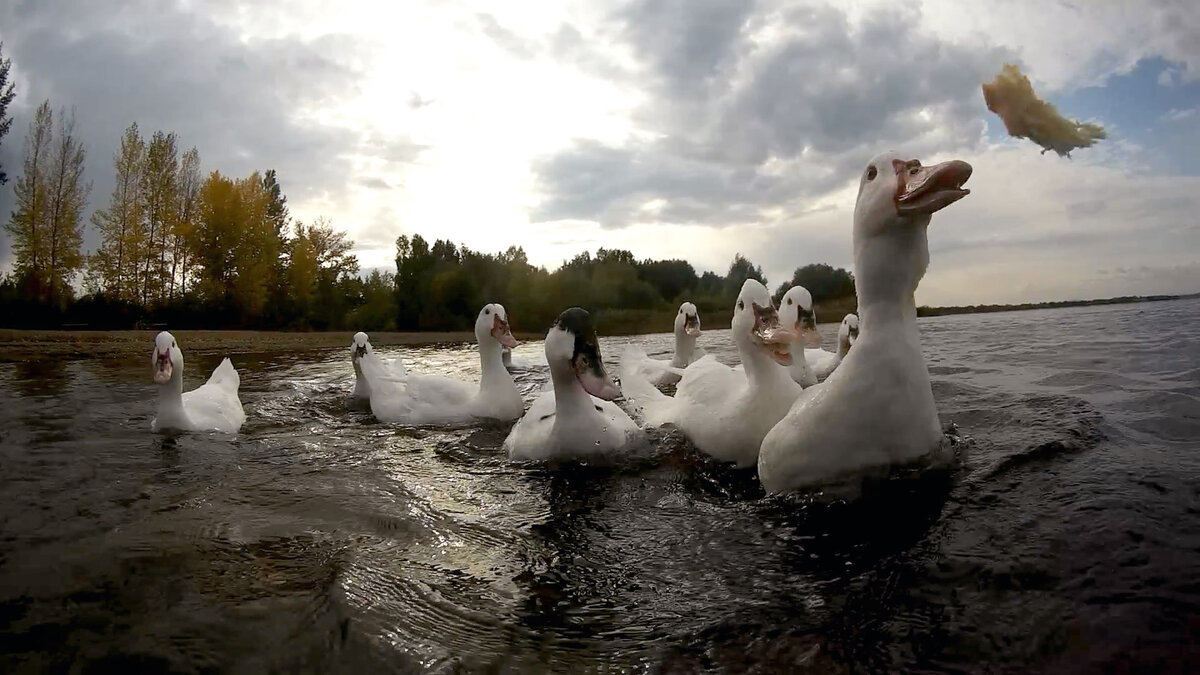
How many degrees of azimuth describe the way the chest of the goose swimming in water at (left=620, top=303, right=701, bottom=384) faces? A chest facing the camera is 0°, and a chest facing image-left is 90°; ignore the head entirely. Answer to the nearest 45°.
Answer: approximately 315°

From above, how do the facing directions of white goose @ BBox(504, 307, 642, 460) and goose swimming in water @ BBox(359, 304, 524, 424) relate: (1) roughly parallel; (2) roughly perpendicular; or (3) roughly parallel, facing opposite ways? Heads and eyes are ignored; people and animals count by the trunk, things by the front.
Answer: roughly perpendicular

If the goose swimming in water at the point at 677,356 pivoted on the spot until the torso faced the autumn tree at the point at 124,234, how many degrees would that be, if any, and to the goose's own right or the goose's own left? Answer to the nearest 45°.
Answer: approximately 180°

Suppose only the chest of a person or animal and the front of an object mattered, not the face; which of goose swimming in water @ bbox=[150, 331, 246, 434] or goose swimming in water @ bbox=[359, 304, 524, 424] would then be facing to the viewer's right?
goose swimming in water @ bbox=[359, 304, 524, 424]

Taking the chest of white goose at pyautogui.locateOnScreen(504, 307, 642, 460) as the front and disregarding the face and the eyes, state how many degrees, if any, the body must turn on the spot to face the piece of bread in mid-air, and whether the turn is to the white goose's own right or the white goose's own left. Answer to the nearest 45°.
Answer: approximately 45° to the white goose's own left

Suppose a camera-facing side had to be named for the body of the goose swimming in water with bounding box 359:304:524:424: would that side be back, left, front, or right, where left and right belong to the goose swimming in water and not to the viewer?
right

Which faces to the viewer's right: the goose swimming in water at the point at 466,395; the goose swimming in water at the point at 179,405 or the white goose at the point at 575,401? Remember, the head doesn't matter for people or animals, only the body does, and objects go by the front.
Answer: the goose swimming in water at the point at 466,395

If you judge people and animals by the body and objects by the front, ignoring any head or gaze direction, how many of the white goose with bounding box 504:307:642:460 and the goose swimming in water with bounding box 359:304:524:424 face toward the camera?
1

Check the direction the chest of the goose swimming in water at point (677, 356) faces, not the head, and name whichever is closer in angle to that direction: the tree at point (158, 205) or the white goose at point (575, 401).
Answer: the white goose

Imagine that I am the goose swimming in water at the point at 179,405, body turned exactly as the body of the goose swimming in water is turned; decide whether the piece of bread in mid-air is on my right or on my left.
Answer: on my left

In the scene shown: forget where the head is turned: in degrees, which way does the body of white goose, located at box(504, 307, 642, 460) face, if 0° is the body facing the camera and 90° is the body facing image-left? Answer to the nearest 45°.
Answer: approximately 0°

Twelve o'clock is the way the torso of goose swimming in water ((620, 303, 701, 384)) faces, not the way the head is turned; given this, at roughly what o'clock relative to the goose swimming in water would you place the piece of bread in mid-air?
The piece of bread in mid-air is roughly at 1 o'clock from the goose swimming in water.

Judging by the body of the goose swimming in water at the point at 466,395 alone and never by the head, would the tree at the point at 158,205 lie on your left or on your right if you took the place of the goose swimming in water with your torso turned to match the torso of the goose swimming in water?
on your left
